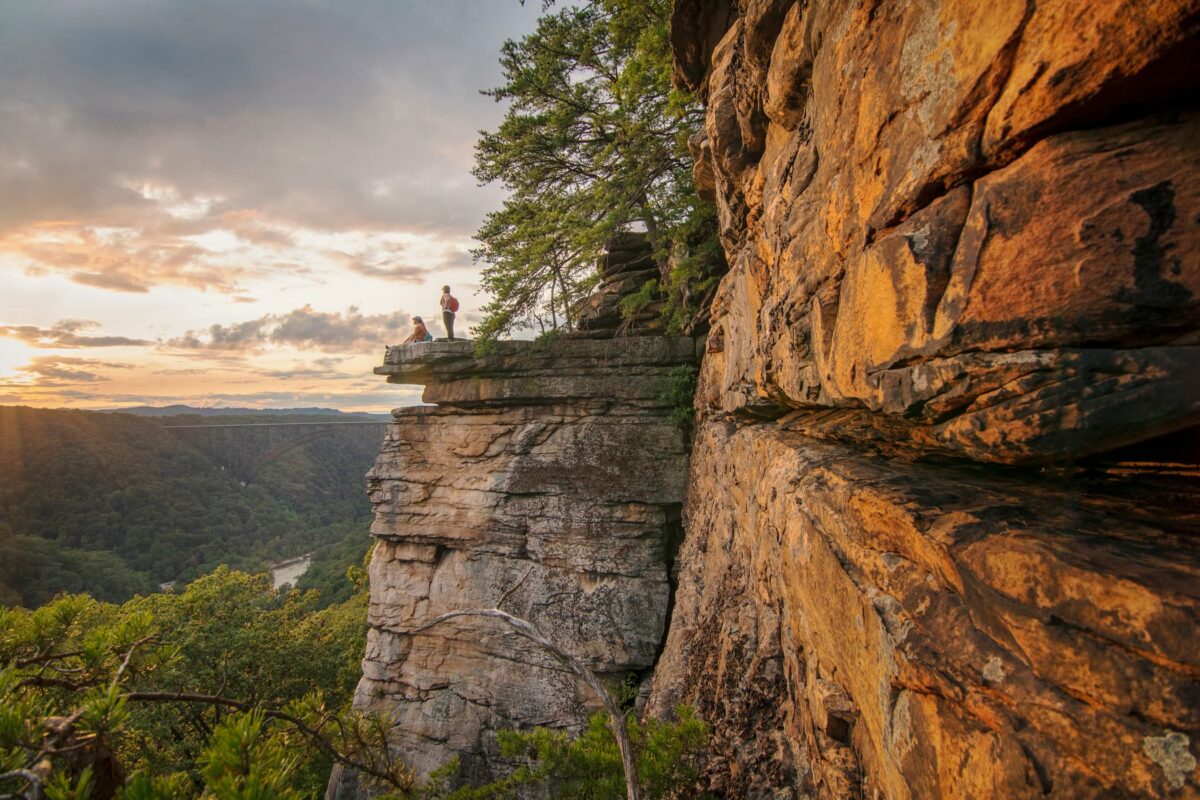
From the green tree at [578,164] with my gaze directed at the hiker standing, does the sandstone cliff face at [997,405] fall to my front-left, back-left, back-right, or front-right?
back-left

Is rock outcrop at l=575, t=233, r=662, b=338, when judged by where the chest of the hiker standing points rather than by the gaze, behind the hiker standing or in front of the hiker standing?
behind

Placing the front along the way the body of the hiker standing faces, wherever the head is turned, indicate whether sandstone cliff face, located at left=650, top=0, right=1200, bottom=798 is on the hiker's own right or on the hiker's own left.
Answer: on the hiker's own left

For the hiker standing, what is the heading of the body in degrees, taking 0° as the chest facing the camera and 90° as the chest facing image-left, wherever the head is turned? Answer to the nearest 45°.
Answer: approximately 90°
